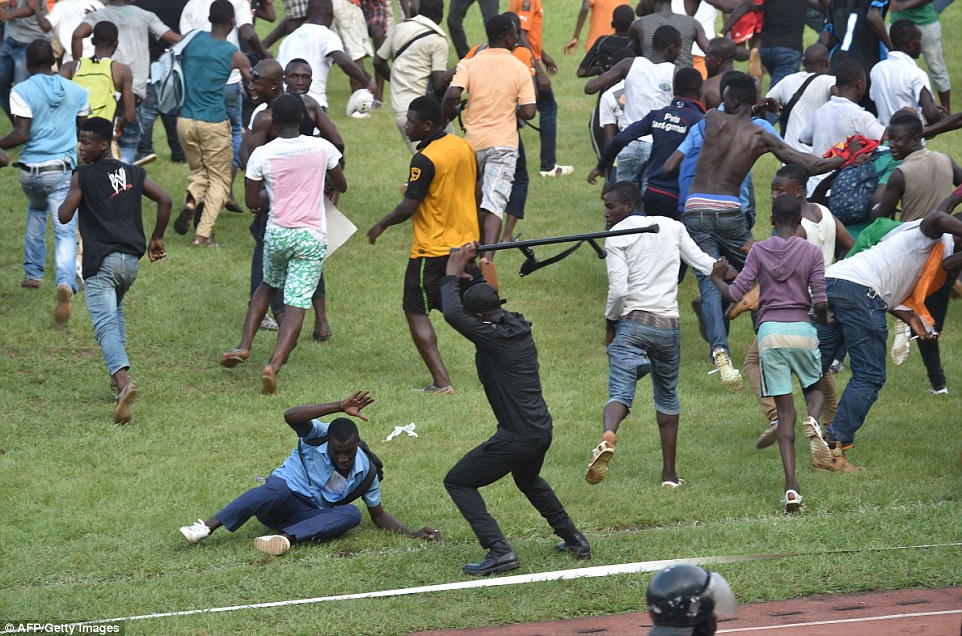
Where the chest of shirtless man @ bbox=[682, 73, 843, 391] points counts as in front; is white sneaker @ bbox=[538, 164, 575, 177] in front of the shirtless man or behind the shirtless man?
in front

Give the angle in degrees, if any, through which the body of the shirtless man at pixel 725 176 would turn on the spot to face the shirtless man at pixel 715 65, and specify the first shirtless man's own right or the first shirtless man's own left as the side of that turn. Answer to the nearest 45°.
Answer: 0° — they already face them

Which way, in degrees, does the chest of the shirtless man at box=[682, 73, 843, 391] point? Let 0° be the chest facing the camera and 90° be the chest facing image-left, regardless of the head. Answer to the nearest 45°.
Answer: approximately 180°

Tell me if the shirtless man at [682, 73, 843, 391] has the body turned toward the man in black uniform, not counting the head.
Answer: no

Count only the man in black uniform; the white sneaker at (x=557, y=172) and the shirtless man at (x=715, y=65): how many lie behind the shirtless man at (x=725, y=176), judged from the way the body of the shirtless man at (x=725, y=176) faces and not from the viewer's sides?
1

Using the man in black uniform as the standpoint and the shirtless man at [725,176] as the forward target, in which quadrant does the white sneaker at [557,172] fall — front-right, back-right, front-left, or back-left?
front-left

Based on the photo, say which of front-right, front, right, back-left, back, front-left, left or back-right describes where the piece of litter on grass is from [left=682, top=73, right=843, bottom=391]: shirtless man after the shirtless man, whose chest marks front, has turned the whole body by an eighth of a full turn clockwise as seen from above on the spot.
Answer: back

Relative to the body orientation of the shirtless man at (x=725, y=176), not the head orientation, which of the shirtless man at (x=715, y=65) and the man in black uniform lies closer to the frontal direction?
the shirtless man
